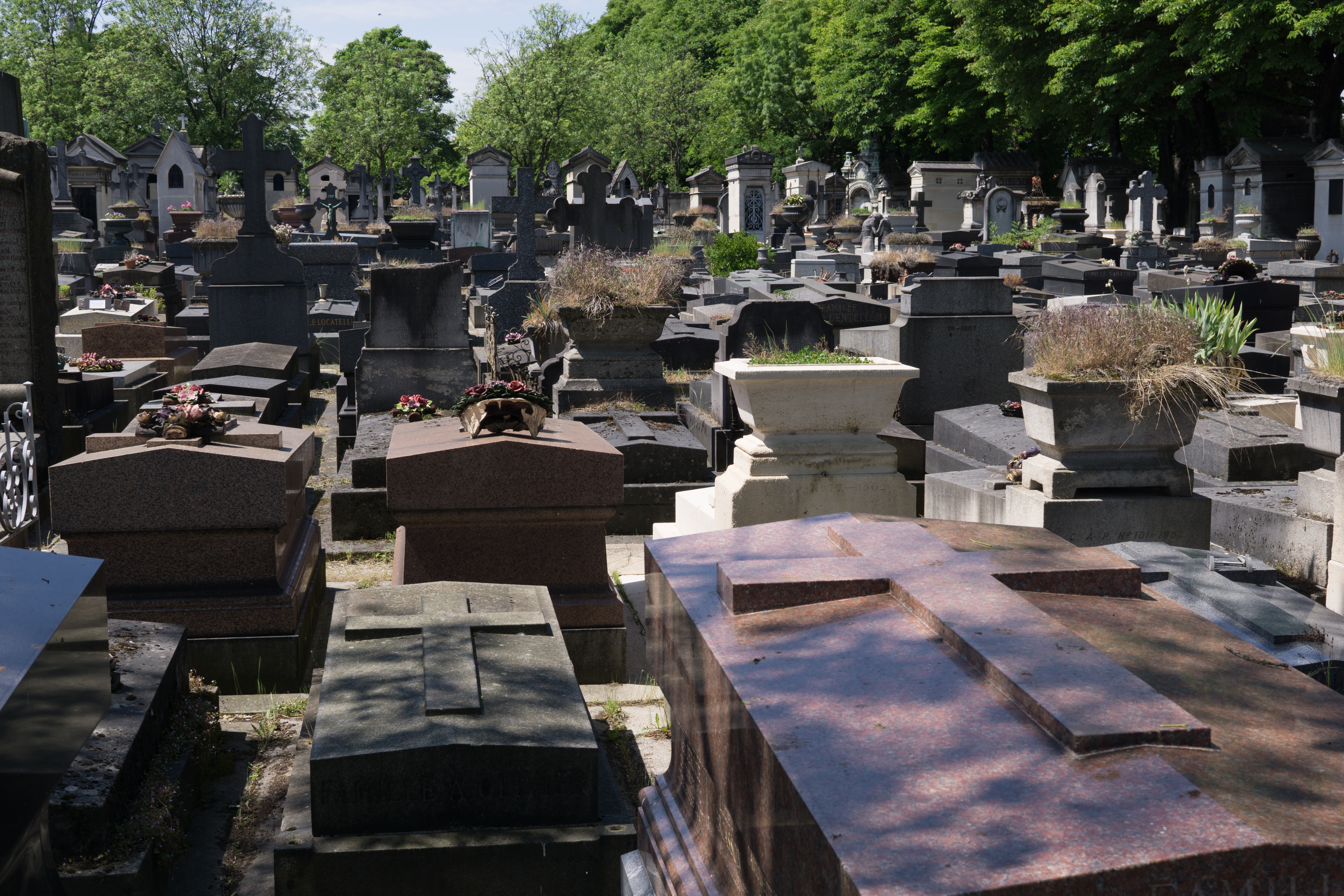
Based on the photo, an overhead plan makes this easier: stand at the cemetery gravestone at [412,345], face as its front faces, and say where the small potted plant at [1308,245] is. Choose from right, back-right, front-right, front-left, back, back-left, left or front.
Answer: back-left

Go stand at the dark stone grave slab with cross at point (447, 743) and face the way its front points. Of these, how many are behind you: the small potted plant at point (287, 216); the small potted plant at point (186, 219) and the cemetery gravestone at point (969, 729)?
2

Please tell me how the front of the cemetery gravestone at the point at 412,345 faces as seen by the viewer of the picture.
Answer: facing the viewer

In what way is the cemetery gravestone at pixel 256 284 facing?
toward the camera

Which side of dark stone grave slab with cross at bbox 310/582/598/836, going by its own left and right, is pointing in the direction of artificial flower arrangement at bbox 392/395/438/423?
back

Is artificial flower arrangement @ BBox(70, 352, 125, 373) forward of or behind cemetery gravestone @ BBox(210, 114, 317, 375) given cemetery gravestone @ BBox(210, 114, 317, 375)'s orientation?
forward

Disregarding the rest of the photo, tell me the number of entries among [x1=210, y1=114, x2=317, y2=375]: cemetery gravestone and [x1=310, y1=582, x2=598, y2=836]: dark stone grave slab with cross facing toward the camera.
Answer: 2

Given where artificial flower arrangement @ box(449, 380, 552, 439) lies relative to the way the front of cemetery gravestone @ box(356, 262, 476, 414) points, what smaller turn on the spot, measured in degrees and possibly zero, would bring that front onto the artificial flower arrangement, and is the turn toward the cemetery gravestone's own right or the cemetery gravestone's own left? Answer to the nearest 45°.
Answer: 0° — it already faces it

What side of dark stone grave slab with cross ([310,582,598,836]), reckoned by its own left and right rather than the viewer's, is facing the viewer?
front

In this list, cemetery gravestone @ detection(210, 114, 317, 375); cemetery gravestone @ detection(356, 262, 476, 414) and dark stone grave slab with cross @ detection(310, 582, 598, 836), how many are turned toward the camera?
3

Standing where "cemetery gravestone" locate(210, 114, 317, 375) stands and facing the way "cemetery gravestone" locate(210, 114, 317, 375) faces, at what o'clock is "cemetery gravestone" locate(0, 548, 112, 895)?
"cemetery gravestone" locate(0, 548, 112, 895) is roughly at 12 o'clock from "cemetery gravestone" locate(210, 114, 317, 375).

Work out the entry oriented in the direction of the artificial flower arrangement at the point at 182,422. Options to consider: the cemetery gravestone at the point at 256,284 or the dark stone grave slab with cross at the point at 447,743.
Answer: the cemetery gravestone

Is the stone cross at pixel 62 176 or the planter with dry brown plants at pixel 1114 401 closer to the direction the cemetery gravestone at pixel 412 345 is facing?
the planter with dry brown plants

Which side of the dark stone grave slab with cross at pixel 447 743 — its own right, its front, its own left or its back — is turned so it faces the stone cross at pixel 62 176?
back

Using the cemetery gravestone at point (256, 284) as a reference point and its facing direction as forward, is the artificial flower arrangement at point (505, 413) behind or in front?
in front
